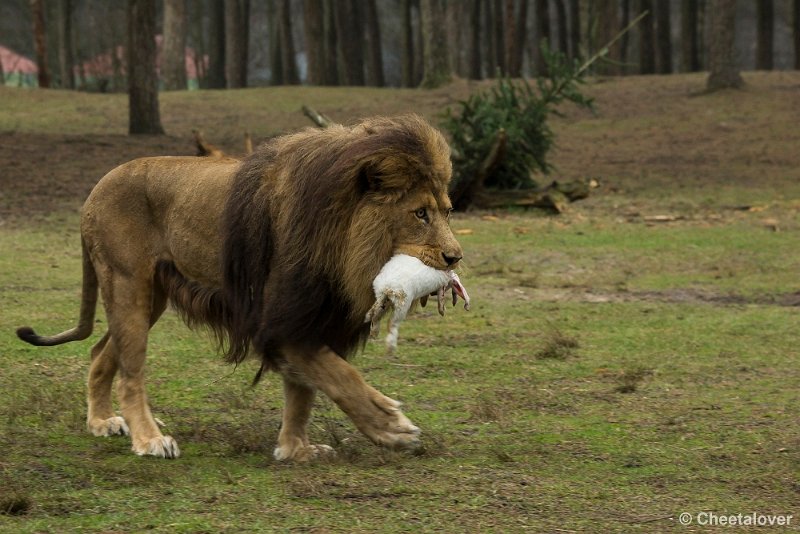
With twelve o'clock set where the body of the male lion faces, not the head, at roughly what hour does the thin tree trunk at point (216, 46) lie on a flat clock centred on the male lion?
The thin tree trunk is roughly at 9 o'clock from the male lion.

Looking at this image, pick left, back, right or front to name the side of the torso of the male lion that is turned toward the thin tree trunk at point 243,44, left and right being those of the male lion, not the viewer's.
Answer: left

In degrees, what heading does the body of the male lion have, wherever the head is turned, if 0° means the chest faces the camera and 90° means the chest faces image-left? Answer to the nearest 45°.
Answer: approximately 270°

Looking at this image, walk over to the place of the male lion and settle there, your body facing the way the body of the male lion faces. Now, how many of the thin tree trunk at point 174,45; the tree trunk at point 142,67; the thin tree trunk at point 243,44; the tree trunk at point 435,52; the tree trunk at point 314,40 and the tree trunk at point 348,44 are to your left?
6

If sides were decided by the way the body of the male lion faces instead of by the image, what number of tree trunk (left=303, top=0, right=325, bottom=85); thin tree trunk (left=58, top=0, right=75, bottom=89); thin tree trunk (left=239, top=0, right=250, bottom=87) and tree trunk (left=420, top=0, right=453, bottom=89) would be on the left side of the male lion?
4

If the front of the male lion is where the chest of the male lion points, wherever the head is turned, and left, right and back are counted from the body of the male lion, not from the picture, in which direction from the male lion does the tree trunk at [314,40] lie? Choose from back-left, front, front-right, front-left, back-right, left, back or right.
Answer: left

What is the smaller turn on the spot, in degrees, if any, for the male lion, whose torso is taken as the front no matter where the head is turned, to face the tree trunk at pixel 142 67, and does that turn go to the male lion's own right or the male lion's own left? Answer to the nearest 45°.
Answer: approximately 90° to the male lion's own left

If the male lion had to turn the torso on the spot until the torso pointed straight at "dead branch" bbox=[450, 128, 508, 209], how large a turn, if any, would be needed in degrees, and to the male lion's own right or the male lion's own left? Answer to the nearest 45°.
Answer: approximately 90° to the male lion's own left

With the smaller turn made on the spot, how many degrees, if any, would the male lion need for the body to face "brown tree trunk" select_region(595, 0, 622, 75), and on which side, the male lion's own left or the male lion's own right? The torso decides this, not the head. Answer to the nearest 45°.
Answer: approximately 90° to the male lion's own left

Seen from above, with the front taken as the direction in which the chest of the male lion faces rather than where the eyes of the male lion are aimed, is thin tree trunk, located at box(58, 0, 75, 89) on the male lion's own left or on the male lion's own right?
on the male lion's own left

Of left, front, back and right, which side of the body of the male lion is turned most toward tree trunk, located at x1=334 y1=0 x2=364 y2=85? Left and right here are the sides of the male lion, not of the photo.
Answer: left

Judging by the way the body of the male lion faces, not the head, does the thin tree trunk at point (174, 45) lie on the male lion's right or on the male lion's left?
on the male lion's left

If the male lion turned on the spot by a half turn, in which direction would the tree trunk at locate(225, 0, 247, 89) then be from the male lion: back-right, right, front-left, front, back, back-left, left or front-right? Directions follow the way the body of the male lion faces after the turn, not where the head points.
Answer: right
